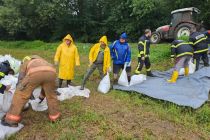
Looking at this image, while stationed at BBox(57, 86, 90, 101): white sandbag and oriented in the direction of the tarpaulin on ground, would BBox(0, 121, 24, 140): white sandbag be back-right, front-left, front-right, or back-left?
back-right

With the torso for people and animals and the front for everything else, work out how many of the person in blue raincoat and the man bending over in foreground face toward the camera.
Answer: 1

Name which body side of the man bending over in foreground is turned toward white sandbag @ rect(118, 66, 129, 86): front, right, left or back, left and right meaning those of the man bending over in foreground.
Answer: right

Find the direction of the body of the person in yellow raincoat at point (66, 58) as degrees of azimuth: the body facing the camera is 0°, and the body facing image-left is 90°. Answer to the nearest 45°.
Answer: approximately 0°

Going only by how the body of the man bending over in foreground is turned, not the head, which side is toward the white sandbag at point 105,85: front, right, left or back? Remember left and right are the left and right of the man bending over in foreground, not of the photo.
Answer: right

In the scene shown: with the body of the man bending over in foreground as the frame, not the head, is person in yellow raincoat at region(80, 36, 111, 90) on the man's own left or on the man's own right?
on the man's own right

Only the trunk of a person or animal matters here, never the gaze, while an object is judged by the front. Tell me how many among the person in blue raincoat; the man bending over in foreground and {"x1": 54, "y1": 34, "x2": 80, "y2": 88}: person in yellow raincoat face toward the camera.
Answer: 2

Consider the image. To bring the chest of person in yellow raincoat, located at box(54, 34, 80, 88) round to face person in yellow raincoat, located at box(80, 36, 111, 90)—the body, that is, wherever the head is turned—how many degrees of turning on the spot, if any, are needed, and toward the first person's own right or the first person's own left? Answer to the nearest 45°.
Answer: approximately 90° to the first person's own left
